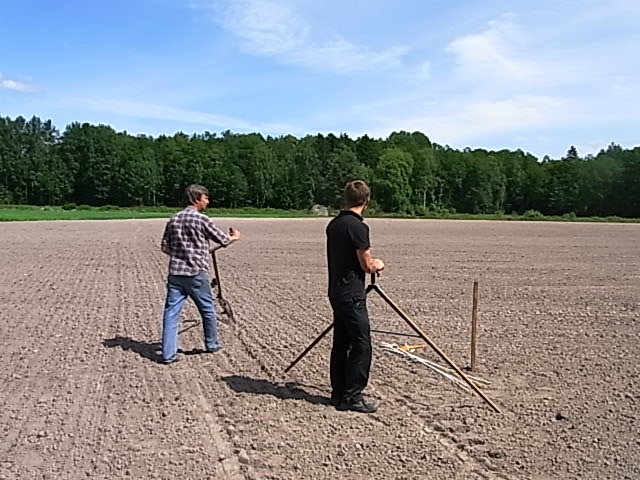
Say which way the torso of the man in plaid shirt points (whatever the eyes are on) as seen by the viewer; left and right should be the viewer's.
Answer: facing away from the viewer and to the right of the viewer

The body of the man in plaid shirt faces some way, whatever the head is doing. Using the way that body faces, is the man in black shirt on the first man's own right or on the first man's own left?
on the first man's own right

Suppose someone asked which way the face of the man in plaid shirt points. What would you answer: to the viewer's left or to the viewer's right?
to the viewer's right

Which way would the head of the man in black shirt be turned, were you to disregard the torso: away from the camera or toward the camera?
away from the camera

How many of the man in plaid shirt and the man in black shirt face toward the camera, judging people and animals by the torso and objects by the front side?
0

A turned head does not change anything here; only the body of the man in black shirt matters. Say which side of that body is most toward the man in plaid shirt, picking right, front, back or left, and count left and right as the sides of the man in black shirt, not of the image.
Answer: left

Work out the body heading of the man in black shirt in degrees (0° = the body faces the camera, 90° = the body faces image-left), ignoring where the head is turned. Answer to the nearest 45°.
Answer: approximately 225°
